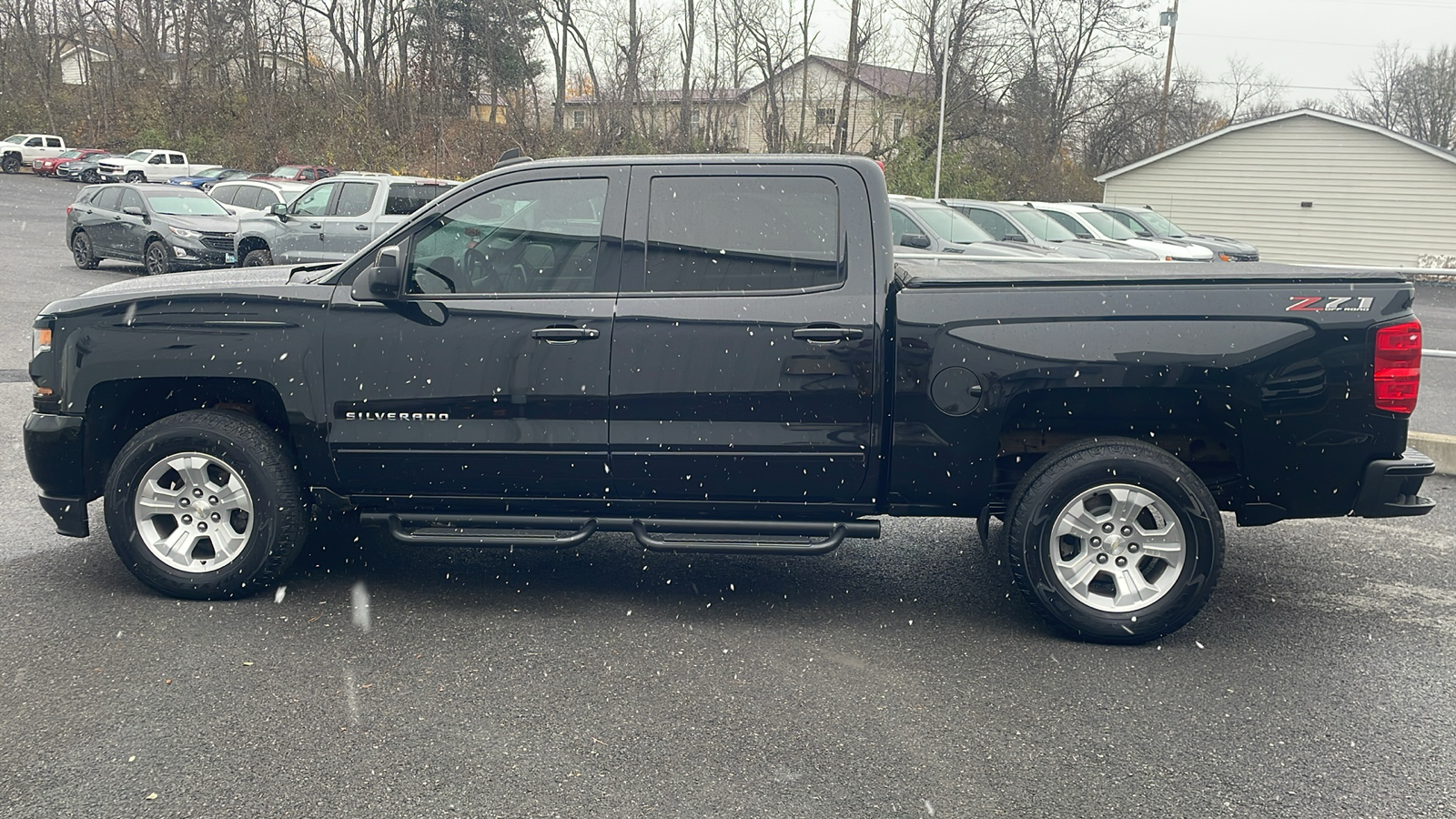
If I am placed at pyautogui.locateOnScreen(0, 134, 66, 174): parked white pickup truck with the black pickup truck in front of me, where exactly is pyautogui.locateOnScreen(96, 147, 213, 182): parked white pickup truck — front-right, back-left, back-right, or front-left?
front-left

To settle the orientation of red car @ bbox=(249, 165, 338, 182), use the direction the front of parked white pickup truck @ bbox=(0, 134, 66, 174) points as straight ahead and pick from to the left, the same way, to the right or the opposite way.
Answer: the same way

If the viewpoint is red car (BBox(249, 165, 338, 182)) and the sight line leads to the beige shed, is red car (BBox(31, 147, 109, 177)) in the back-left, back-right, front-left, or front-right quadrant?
back-left

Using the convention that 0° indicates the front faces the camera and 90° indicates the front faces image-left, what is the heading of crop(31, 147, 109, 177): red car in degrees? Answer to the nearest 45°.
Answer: approximately 45°

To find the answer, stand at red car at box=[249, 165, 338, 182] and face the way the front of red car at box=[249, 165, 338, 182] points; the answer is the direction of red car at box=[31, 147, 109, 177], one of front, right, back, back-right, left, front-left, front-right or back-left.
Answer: right

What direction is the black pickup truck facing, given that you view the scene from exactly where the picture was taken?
facing to the left of the viewer

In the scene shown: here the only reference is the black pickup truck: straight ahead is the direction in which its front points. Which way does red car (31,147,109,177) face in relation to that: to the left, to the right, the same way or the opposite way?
to the left

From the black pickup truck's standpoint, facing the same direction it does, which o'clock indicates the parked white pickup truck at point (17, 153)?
The parked white pickup truck is roughly at 2 o'clock from the black pickup truck.

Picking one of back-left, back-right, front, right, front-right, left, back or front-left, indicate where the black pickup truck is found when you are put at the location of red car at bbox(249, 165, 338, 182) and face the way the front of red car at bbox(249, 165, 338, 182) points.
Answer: front-left

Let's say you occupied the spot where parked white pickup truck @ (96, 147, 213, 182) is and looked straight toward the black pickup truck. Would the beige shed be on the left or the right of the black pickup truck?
left

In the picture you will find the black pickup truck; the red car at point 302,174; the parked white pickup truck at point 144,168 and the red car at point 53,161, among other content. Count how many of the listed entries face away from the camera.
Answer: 0

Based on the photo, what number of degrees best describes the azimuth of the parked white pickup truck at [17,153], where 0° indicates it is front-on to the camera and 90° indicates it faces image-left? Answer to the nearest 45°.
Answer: approximately 45°

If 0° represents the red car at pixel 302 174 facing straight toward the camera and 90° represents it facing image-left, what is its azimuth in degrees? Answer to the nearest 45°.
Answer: approximately 45°

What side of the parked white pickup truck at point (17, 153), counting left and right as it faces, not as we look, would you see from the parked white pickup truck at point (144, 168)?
left

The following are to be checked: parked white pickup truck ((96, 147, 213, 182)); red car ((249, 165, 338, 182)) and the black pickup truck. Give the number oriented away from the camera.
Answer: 0

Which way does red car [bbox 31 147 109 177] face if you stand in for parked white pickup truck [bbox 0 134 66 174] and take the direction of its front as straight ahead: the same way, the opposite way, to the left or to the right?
the same way

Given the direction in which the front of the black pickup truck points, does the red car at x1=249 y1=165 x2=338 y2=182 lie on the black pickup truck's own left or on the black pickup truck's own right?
on the black pickup truck's own right
